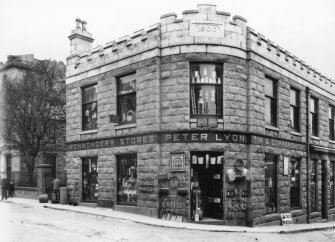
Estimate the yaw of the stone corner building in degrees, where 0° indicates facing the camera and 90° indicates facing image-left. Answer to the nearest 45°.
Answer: approximately 0°

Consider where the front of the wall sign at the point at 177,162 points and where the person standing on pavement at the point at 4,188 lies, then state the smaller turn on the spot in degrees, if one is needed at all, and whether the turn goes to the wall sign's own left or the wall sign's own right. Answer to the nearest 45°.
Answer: approximately 135° to the wall sign's own right

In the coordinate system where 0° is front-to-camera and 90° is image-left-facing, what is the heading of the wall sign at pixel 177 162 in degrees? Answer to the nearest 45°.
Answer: approximately 0°

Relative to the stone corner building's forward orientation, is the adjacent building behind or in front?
behind
